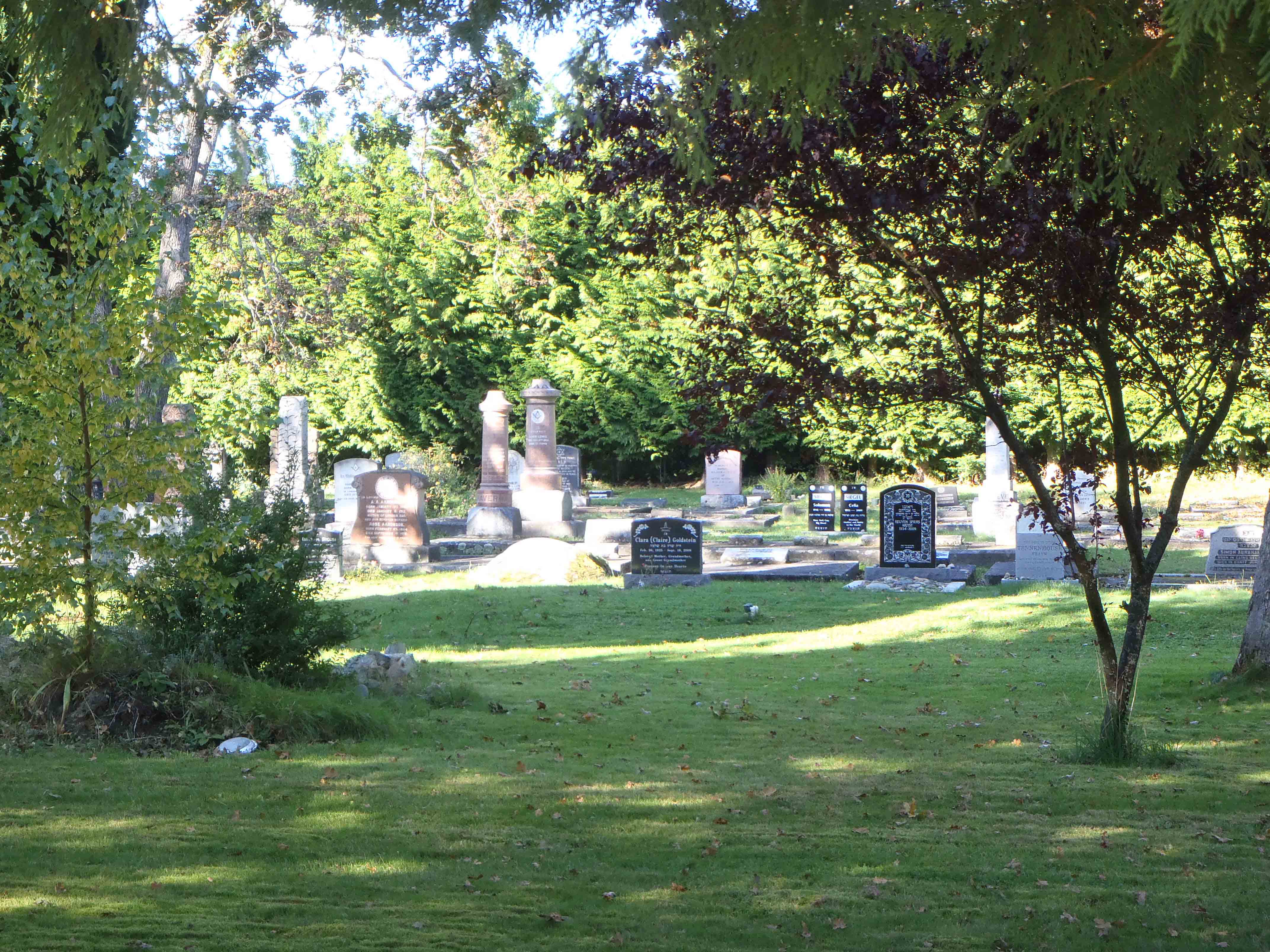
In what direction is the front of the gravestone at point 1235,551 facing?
toward the camera

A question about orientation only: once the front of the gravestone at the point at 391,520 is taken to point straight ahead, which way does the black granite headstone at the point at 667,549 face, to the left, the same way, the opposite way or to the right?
the same way

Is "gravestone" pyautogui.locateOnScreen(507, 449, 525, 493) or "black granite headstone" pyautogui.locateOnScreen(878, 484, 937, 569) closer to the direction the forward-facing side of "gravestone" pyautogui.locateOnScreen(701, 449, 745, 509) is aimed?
the black granite headstone

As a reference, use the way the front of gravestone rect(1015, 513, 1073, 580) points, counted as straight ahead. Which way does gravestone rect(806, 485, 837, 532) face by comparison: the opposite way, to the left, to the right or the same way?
the same way

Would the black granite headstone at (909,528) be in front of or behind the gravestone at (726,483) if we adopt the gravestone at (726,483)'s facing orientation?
in front

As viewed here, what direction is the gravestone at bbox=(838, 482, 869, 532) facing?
toward the camera

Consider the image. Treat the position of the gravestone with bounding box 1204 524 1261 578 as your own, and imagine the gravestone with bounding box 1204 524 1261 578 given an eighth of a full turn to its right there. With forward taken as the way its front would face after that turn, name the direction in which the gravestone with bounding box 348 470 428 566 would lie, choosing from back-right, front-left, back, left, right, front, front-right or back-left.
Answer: front-right

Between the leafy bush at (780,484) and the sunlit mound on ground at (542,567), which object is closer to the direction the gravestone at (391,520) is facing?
the sunlit mound on ground

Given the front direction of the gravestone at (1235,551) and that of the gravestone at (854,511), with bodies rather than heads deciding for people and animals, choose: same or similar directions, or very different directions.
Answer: same or similar directions

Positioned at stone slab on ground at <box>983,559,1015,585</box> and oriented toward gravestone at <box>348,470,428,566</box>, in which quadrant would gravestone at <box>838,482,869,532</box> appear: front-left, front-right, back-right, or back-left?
front-right

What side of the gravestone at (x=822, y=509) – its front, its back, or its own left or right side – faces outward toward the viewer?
front

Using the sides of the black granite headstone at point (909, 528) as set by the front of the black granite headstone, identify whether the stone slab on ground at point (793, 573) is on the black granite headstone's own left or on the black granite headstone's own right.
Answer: on the black granite headstone's own right

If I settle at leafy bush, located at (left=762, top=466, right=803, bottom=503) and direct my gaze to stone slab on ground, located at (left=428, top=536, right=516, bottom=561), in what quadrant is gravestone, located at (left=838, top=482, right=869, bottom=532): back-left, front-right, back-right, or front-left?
front-left

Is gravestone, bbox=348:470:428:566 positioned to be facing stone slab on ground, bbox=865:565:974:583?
no

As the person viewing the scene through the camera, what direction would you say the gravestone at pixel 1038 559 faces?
facing the viewer

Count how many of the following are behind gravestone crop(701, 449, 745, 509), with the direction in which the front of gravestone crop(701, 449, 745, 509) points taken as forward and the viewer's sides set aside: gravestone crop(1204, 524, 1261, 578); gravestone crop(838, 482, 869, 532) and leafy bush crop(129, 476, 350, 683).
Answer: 0

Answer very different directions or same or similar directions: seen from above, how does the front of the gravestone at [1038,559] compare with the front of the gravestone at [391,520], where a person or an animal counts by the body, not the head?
same or similar directions
